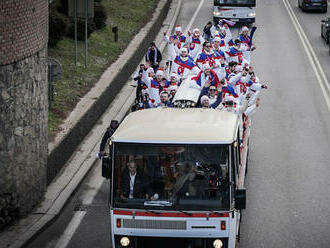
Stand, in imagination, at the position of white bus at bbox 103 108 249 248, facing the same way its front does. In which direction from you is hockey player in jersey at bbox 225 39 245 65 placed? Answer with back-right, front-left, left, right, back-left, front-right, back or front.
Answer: back

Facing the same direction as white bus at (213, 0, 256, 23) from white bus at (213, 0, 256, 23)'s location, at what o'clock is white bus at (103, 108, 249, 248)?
white bus at (103, 108, 249, 248) is roughly at 12 o'clock from white bus at (213, 0, 256, 23).

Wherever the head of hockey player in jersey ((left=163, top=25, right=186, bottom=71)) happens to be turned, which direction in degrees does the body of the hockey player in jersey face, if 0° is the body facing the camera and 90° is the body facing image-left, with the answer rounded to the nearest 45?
approximately 0°

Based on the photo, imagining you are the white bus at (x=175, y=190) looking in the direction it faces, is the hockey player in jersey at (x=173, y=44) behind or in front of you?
behind

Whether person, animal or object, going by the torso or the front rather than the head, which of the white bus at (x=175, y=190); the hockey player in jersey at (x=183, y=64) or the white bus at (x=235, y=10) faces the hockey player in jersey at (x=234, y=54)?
the white bus at (x=235, y=10)

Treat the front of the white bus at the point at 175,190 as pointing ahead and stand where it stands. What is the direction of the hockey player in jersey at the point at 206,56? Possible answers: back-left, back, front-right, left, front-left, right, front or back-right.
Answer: back

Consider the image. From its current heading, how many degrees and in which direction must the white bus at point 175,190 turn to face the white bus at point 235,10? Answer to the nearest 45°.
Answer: approximately 180°

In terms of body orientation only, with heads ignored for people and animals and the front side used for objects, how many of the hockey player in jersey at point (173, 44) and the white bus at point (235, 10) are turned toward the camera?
2

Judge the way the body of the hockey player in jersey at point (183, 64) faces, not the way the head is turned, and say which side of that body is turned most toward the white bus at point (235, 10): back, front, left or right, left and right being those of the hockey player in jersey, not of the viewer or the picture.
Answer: back

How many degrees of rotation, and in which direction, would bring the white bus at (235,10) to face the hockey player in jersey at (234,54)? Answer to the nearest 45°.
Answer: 0° — it already faces them

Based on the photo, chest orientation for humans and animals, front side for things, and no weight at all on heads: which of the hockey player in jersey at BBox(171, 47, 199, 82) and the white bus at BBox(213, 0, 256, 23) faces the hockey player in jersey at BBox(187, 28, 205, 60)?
the white bus
